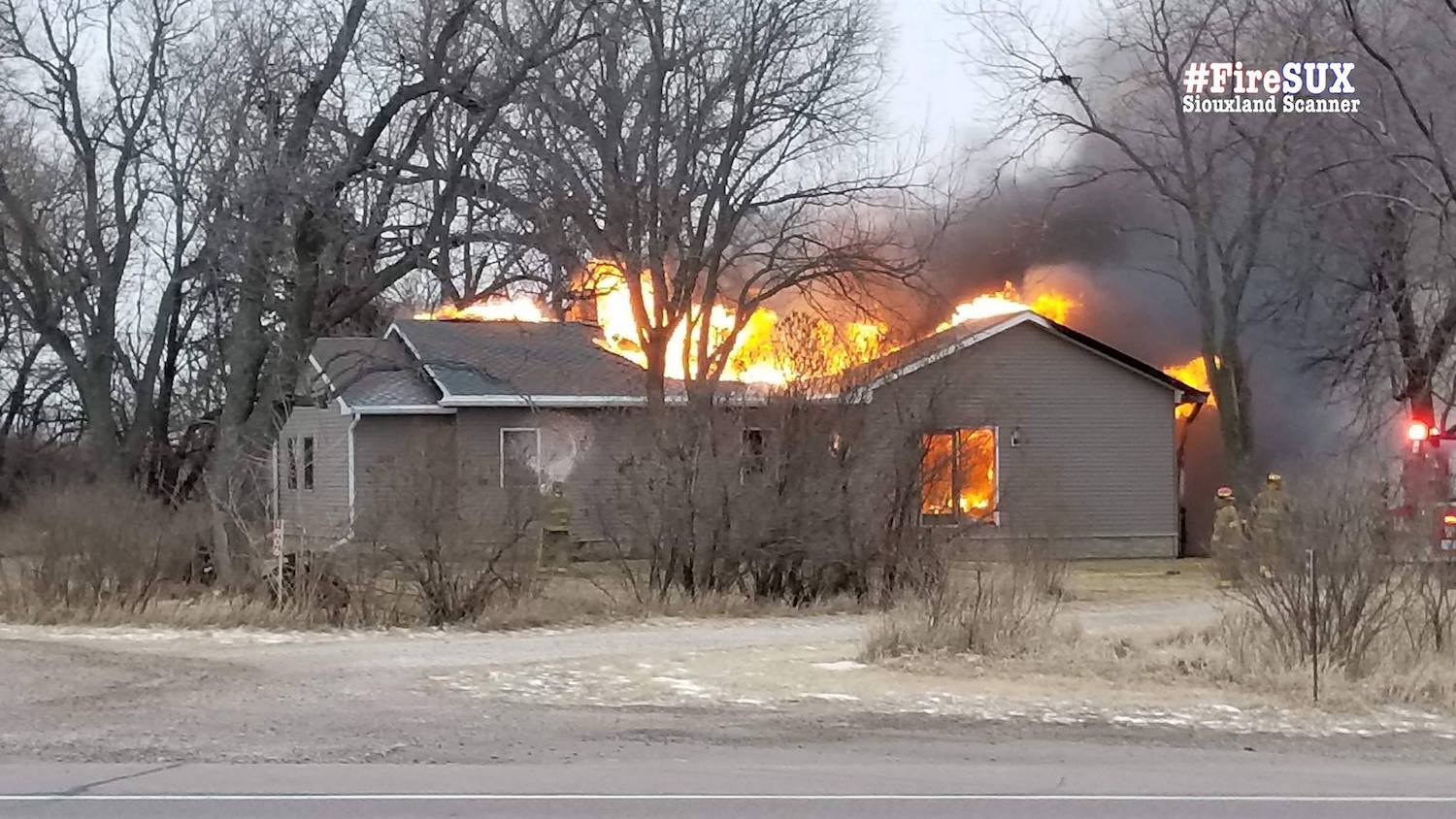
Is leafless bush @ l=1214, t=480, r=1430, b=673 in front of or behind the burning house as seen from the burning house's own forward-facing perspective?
in front

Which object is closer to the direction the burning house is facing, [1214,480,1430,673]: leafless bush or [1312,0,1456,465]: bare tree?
the leafless bush

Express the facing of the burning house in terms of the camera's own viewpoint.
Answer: facing the viewer

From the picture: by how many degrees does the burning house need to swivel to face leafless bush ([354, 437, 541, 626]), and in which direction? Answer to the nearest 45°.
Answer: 0° — it already faces it

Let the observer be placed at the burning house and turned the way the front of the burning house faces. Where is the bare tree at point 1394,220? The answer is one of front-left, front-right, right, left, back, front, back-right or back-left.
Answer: left

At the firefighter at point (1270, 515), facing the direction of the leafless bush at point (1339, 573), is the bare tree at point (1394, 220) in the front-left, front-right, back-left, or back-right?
back-left
